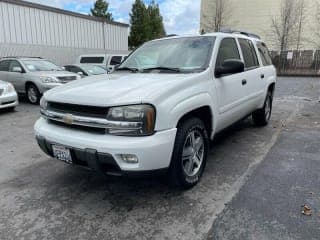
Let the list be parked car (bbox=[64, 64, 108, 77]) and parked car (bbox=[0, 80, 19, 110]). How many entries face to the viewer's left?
0

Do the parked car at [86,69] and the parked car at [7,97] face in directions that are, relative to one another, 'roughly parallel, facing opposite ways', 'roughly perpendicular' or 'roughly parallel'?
roughly parallel

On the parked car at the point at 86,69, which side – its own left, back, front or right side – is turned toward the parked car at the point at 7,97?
right

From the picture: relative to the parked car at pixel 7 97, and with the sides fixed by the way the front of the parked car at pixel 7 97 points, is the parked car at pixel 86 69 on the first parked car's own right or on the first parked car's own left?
on the first parked car's own left

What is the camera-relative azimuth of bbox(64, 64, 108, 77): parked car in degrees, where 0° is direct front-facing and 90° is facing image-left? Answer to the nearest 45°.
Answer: approximately 315°

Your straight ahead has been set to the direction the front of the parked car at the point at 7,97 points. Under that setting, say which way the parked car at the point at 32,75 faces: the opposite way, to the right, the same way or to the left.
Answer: the same way

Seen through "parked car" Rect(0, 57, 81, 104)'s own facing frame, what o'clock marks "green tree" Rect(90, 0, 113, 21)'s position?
The green tree is roughly at 8 o'clock from the parked car.

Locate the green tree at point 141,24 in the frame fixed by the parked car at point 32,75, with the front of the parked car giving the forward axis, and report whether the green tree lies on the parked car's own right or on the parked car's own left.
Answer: on the parked car's own left

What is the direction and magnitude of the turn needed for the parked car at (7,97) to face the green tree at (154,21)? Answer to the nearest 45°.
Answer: approximately 90° to its left

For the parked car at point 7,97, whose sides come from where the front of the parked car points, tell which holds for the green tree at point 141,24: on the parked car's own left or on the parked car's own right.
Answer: on the parked car's own left

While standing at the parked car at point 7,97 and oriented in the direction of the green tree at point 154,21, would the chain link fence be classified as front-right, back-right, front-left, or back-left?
front-right

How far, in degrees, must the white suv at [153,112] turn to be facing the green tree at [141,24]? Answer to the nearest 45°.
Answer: approximately 135° to its right

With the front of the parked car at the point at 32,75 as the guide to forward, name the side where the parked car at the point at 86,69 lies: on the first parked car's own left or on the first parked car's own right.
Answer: on the first parked car's own left

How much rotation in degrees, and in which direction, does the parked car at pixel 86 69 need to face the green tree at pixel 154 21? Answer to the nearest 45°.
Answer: approximately 135° to its left

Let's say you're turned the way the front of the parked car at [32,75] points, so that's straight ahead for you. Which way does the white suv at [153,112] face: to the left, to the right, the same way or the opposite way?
to the right

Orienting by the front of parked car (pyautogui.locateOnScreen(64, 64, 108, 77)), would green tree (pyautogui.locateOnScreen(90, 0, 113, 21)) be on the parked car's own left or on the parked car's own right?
on the parked car's own left

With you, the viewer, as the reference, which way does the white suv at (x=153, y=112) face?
facing the viewer and to the left of the viewer

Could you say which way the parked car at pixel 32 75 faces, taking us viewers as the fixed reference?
facing the viewer and to the right of the viewer
